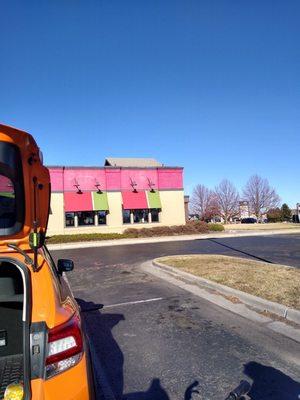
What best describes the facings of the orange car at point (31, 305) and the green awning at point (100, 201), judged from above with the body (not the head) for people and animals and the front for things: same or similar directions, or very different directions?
very different directions

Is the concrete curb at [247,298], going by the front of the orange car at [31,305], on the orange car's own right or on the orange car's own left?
on the orange car's own right

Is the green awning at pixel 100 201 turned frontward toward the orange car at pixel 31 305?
yes

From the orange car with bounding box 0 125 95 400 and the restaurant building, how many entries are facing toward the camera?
1

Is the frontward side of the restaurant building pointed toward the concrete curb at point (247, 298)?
yes

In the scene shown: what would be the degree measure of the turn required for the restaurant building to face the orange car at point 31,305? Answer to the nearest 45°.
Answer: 0° — it already faces it

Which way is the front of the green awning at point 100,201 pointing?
toward the camera

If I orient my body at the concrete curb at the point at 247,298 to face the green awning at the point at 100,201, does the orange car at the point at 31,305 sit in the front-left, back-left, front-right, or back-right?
back-left

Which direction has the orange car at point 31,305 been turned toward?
away from the camera

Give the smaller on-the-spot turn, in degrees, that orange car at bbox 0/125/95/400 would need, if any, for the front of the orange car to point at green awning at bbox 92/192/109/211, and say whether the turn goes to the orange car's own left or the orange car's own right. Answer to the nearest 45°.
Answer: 0° — it already faces it

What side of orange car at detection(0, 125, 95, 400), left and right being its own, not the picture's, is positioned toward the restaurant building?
front
